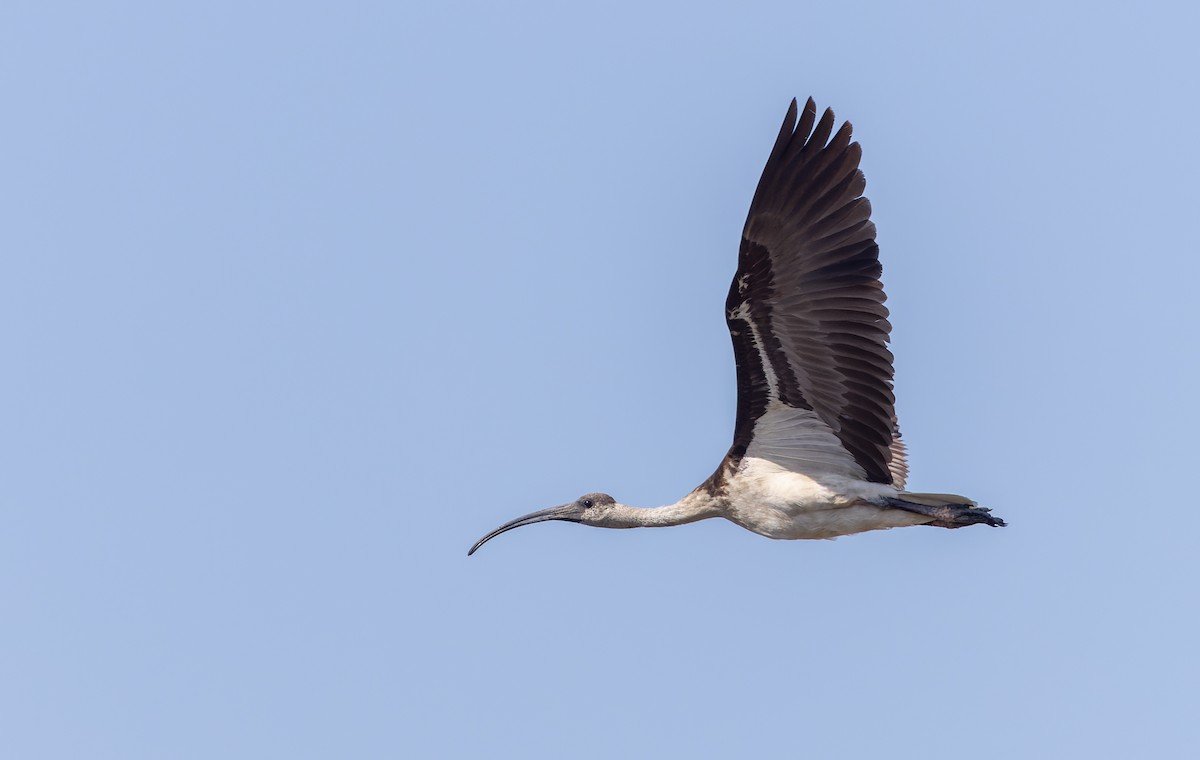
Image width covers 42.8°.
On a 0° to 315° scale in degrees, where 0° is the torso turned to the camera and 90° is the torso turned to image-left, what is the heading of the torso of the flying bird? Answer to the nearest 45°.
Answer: approximately 90°
